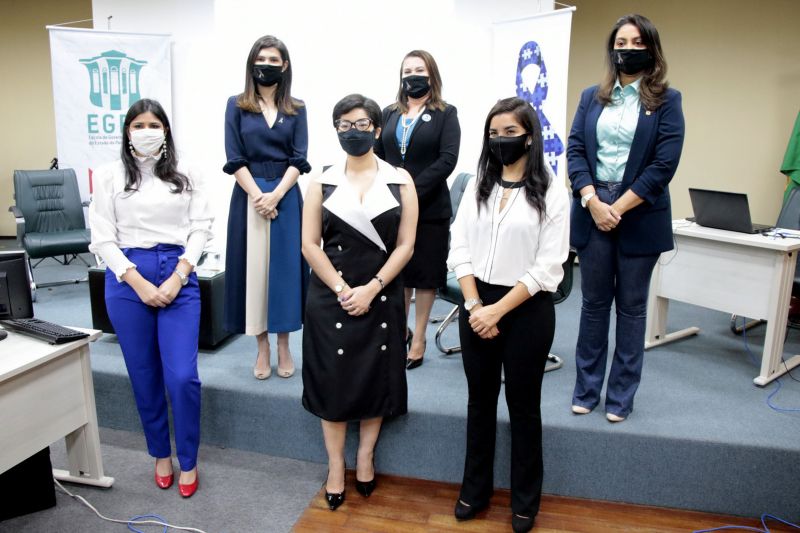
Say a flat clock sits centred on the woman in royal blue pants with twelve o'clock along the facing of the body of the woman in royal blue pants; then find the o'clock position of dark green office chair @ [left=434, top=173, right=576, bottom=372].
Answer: The dark green office chair is roughly at 9 o'clock from the woman in royal blue pants.

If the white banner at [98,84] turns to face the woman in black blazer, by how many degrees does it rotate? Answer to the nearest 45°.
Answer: approximately 45° to its left

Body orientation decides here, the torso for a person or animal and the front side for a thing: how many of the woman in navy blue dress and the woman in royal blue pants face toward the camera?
2

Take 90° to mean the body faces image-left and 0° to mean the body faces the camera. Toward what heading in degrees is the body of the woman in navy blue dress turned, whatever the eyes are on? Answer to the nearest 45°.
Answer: approximately 0°

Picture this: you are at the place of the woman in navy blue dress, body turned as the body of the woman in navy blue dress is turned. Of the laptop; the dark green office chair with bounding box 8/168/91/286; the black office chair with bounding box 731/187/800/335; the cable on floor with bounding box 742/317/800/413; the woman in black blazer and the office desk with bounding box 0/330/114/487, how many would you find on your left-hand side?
4

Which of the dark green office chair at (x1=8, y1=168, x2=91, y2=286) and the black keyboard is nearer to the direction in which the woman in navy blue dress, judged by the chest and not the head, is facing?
the black keyboard

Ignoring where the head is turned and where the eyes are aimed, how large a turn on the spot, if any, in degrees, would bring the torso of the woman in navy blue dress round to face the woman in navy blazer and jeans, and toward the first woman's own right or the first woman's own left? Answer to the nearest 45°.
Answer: approximately 45° to the first woman's own left

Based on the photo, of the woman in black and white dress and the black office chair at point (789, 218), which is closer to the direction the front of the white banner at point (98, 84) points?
the woman in black and white dress

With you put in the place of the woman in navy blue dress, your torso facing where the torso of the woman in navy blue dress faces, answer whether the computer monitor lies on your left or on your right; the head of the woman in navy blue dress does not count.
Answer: on your right

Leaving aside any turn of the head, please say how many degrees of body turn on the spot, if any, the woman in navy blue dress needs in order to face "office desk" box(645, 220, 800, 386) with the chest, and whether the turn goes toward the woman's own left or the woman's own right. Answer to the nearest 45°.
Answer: approximately 90° to the woman's own left

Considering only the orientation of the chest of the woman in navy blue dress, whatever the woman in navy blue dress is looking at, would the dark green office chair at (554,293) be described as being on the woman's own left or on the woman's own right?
on the woman's own left

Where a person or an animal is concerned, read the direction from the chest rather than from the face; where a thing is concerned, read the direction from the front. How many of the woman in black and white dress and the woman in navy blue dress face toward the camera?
2
